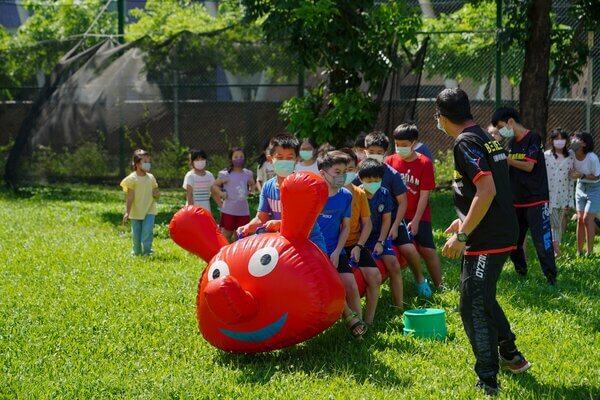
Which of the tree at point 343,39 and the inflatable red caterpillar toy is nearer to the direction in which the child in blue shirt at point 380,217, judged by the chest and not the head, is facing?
the inflatable red caterpillar toy

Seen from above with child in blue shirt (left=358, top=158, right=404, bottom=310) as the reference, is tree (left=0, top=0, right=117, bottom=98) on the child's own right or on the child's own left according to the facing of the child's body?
on the child's own right

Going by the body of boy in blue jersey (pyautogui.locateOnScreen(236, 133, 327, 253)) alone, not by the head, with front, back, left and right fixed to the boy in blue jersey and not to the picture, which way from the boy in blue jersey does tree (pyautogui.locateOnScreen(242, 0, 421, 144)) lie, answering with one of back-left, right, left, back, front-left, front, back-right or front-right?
back-right

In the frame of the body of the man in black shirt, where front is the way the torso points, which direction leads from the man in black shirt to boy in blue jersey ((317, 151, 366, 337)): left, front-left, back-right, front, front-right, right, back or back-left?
front

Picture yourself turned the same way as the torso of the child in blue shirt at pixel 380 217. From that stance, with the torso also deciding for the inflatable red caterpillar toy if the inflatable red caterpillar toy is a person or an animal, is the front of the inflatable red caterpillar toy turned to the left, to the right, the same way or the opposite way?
the same way

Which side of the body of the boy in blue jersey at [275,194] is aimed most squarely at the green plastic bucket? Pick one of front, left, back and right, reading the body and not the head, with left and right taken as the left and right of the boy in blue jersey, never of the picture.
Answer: left

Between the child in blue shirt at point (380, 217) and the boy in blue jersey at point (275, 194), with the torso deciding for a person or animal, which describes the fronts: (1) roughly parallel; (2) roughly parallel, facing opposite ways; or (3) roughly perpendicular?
roughly parallel

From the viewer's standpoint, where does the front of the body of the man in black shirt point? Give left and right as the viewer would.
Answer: facing away from the viewer and to the left of the viewer

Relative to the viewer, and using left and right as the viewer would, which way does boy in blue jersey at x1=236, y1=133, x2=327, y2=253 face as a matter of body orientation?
facing the viewer and to the left of the viewer

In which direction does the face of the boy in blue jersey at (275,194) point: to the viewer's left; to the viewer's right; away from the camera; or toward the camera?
toward the camera

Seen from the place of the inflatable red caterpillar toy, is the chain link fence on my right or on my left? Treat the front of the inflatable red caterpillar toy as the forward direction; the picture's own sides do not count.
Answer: on my right

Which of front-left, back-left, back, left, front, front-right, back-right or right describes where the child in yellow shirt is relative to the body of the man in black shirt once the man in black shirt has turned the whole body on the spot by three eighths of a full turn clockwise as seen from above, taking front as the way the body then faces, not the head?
back-left
